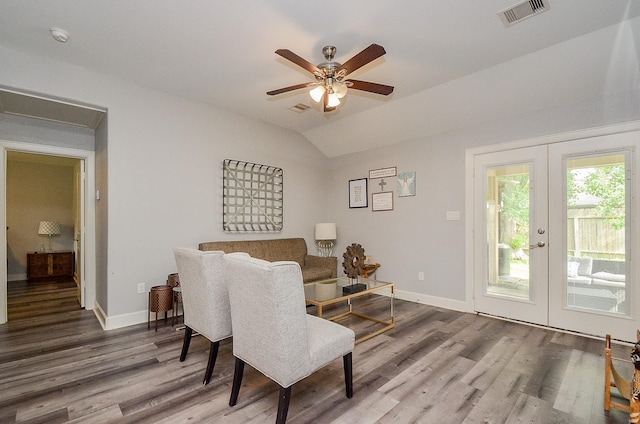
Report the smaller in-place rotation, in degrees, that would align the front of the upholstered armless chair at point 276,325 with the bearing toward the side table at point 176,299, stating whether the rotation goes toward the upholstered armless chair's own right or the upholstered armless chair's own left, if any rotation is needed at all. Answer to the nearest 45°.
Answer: approximately 90° to the upholstered armless chair's own left

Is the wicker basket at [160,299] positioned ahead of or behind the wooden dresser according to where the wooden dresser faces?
ahead

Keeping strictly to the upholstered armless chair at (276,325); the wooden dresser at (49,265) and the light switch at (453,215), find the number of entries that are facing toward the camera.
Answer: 2

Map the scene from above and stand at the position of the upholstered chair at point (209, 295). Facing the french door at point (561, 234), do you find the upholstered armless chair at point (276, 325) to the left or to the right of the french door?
right

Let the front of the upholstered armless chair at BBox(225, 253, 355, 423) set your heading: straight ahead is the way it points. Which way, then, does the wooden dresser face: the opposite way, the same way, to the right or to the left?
to the right

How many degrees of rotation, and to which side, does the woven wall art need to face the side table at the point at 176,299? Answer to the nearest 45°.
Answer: approximately 90° to its right

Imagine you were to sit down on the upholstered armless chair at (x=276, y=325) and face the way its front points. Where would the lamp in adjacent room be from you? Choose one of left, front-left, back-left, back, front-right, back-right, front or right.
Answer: left

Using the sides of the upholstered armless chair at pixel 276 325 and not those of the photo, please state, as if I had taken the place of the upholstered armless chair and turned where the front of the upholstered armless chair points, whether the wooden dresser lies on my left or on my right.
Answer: on my left

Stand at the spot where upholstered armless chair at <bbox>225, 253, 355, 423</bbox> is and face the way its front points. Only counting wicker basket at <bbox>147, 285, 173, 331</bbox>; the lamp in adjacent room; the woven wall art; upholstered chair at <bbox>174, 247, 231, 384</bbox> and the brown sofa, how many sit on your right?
0

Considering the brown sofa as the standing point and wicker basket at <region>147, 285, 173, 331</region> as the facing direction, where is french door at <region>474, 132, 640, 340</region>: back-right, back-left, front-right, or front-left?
back-left

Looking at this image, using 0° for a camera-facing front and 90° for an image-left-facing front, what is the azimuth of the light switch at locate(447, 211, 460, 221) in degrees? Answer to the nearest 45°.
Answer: approximately 0°

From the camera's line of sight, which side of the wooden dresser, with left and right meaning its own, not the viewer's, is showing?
front

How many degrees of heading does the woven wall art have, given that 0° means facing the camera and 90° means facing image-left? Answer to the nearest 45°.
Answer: approximately 315°

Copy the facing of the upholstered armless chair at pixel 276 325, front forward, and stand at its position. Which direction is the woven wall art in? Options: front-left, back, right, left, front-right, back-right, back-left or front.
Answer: front-left

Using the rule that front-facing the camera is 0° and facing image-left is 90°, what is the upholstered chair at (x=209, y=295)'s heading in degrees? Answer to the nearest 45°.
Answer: approximately 225°

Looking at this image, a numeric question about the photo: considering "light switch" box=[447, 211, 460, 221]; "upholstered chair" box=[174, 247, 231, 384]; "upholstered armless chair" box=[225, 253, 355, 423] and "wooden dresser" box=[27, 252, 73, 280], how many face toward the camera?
2

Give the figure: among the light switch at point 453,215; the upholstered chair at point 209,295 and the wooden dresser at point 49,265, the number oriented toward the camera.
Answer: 2

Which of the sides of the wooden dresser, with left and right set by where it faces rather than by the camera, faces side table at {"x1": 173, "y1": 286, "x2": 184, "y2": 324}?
front

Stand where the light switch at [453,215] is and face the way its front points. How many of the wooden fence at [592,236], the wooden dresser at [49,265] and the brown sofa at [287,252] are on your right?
2

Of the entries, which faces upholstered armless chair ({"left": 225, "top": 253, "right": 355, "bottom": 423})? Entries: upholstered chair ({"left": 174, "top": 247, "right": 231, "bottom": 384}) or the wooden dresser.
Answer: the wooden dresser
